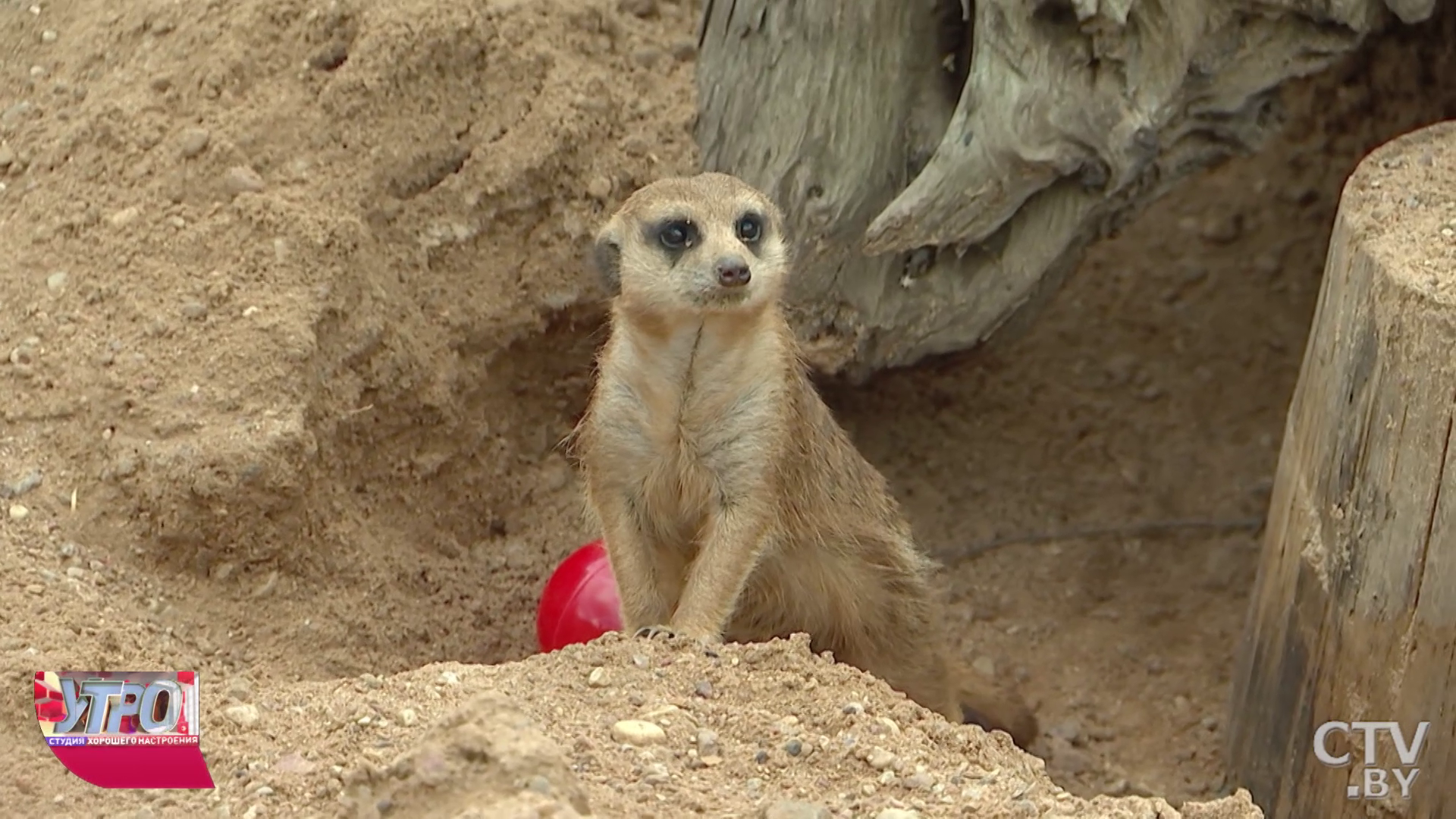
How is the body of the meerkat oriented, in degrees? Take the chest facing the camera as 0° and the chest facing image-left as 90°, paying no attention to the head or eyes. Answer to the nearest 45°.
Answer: approximately 45°

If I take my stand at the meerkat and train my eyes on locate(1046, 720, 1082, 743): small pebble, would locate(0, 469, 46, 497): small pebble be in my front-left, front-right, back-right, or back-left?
back-left

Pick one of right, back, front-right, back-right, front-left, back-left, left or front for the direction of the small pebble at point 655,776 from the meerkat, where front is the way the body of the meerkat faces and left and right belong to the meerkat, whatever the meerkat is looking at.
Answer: front-left

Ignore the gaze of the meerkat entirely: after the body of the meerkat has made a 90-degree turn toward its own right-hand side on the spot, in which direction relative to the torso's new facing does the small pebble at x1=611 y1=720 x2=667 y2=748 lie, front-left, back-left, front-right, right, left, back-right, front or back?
back-left

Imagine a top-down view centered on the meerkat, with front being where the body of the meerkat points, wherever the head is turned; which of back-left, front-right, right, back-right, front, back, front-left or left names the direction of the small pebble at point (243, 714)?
front

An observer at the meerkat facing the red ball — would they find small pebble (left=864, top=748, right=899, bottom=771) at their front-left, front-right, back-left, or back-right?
back-left

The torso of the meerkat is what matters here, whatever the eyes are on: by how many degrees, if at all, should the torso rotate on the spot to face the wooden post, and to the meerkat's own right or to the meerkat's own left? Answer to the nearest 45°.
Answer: approximately 135° to the meerkat's own left

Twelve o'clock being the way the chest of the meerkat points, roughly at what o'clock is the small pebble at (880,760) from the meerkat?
The small pebble is roughly at 10 o'clock from the meerkat.

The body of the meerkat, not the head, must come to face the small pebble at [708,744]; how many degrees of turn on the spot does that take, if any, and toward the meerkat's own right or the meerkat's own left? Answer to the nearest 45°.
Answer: approximately 45° to the meerkat's own left

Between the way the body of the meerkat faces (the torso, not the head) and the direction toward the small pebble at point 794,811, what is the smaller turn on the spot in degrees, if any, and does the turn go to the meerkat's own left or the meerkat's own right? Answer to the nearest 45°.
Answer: approximately 45° to the meerkat's own left

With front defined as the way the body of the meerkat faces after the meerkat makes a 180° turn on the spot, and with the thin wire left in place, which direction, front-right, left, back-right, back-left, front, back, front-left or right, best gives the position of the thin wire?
front

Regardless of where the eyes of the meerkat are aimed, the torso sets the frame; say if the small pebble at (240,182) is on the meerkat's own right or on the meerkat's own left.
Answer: on the meerkat's own right
